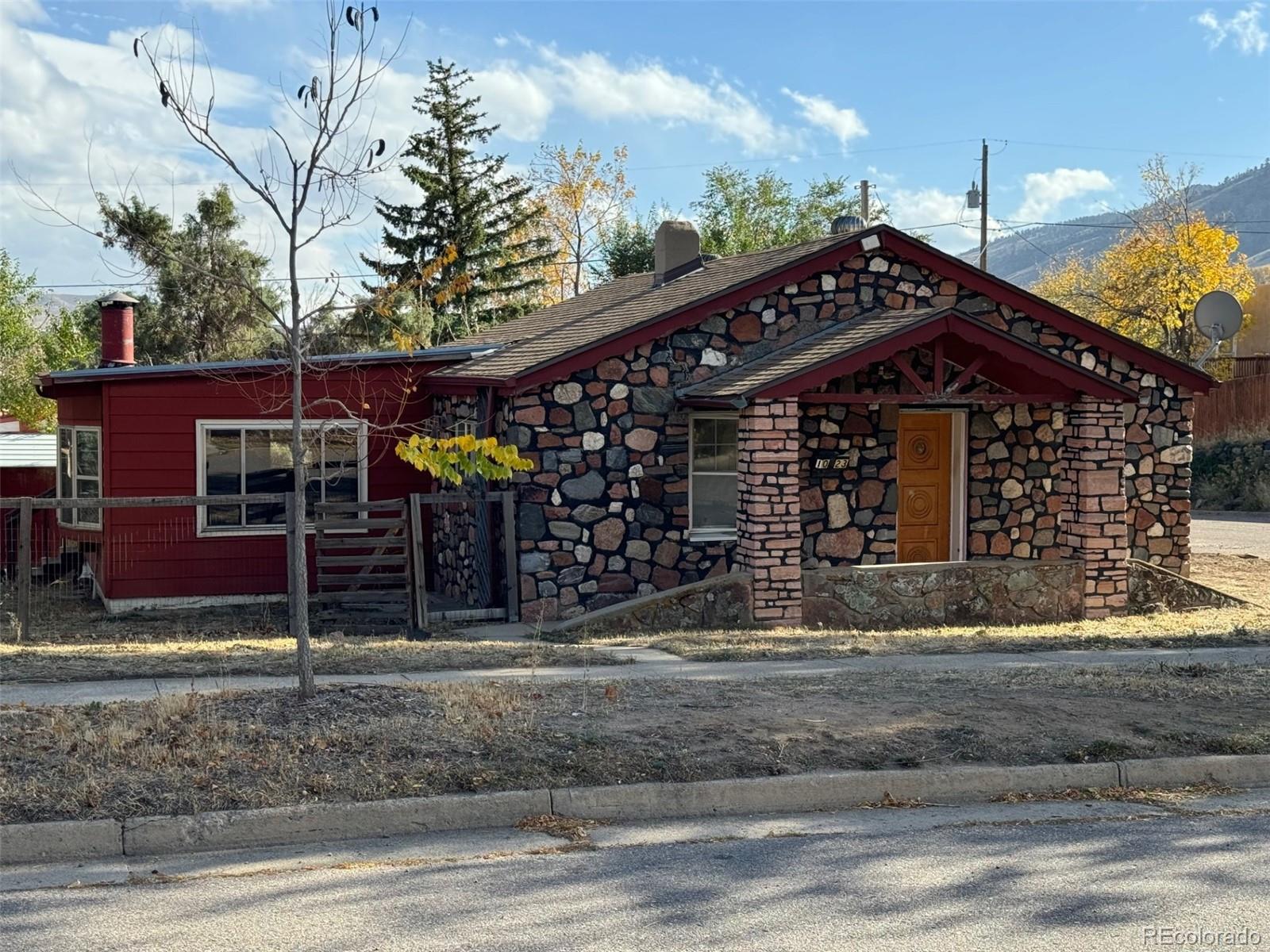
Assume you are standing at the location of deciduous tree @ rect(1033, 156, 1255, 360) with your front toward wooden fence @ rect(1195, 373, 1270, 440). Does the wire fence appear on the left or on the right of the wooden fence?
right

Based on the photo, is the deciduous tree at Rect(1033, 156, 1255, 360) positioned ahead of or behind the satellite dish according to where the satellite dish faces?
ahead

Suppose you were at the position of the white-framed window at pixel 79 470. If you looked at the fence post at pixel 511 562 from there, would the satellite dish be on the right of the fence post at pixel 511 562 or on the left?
left
